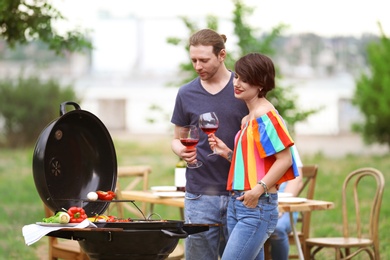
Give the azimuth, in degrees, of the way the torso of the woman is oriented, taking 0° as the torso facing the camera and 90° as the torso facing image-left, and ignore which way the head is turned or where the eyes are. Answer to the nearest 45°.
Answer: approximately 45°

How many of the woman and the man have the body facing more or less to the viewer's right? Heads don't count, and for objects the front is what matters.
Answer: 0

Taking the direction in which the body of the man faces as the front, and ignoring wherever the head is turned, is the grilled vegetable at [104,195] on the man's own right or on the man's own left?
on the man's own right

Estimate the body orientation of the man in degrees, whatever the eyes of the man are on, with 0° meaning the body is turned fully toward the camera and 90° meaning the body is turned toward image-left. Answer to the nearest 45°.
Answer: approximately 0°

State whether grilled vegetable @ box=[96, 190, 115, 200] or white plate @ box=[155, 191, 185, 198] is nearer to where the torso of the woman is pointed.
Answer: the grilled vegetable
